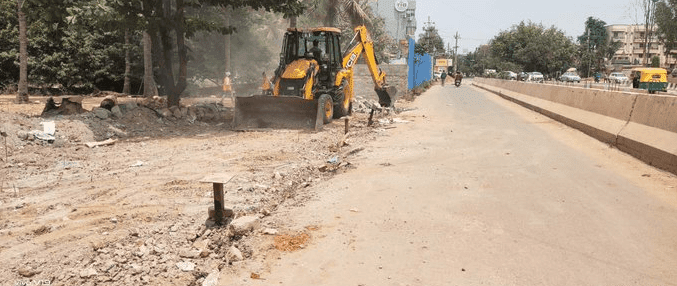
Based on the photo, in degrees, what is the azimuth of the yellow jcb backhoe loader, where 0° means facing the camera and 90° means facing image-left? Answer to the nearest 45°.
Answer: approximately 45°

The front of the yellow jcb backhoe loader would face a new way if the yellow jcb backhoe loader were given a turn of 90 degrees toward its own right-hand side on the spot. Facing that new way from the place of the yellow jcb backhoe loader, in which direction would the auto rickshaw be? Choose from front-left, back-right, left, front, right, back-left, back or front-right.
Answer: right

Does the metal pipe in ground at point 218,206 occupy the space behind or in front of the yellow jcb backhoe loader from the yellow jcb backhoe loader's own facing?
in front
